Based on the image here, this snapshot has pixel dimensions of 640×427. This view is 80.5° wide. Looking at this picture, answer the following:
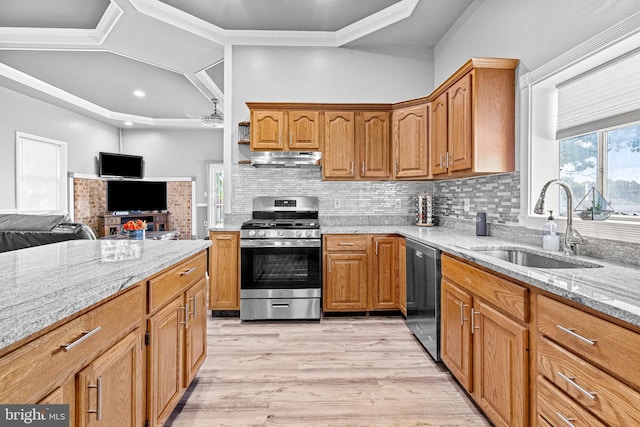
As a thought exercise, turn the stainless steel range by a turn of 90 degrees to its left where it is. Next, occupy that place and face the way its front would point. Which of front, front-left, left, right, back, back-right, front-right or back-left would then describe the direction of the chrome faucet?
front-right

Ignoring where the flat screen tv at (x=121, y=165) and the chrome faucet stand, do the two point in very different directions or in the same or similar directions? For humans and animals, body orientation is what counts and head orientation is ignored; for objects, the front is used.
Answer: very different directions

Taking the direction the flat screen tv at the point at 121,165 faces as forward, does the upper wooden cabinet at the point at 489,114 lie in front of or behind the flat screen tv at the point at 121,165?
in front

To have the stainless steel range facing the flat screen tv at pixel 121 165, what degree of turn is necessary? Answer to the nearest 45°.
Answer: approximately 135° to its right

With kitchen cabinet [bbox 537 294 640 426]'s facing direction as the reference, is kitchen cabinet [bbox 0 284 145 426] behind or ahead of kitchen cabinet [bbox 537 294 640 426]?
ahead

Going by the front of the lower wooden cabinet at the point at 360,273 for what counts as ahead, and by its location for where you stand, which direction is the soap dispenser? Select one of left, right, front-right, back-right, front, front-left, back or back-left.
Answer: front-left

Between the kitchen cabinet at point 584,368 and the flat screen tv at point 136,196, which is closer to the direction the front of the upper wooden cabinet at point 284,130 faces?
the kitchen cabinet

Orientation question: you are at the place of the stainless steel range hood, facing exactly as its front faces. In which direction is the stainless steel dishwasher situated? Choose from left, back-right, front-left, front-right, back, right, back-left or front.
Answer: front-left

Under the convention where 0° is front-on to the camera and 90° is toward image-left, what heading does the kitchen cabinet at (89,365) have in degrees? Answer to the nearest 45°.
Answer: approximately 315°

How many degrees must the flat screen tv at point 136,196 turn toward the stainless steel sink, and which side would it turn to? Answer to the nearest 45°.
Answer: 0° — it already faces it

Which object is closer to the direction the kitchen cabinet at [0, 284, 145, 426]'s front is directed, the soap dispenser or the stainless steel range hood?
the soap dispenser

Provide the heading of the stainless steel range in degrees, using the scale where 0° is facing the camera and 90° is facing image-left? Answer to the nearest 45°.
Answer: approximately 0°

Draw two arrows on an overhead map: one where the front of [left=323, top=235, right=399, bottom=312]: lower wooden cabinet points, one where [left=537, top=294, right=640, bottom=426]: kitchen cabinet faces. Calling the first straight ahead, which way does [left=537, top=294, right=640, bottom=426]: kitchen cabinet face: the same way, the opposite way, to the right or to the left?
to the right

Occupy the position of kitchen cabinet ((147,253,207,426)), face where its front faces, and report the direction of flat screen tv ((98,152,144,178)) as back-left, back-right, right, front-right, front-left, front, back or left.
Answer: back-left

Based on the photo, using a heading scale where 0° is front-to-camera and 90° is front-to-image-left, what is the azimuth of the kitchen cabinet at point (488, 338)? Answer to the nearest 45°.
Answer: approximately 45°

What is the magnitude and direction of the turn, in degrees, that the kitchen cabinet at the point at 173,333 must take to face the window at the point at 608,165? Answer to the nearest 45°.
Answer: approximately 45° to its left
